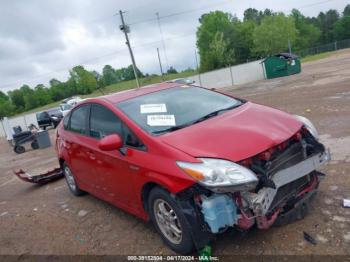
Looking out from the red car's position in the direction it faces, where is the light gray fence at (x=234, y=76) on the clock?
The light gray fence is roughly at 8 o'clock from the red car.

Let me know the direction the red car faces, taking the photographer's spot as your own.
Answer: facing the viewer and to the right of the viewer

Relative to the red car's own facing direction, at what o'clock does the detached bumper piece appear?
The detached bumper piece is roughly at 6 o'clock from the red car.

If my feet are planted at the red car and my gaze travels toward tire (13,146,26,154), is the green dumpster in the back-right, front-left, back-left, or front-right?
front-right

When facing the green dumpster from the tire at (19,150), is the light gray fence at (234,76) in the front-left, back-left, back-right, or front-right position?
front-left

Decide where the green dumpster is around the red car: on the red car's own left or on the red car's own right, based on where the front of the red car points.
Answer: on the red car's own left

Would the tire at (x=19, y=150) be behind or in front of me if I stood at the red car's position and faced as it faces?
behind
